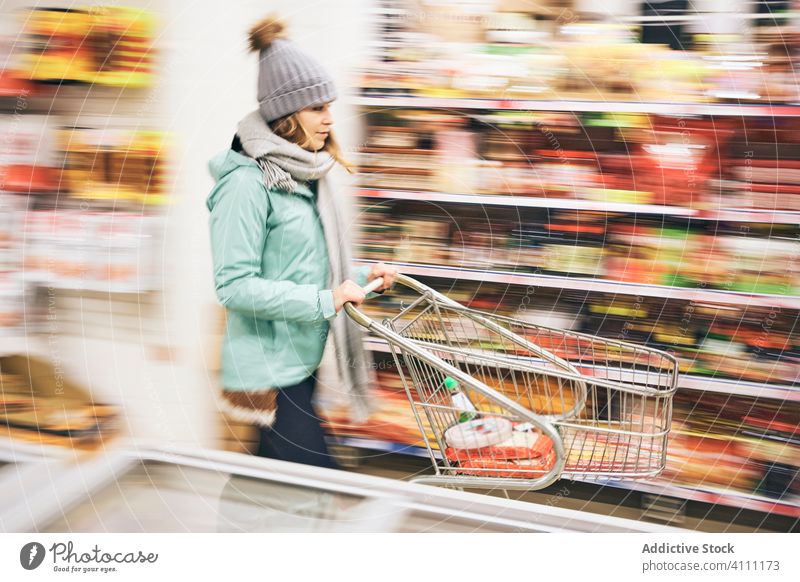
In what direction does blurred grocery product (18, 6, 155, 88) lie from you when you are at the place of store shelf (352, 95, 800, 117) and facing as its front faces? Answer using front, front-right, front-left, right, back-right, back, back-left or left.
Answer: right

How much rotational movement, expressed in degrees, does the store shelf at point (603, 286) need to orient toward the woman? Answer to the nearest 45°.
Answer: approximately 45° to its right

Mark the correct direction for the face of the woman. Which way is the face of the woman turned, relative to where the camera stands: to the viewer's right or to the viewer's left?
to the viewer's right

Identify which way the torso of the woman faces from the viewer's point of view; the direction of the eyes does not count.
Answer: to the viewer's right

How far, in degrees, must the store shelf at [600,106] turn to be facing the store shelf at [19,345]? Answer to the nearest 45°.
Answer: approximately 90° to its right

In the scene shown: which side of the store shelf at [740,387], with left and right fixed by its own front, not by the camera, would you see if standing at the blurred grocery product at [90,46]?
right

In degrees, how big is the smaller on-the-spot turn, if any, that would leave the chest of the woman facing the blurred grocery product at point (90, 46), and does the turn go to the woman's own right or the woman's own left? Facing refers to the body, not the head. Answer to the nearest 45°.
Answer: approximately 135° to the woman's own left

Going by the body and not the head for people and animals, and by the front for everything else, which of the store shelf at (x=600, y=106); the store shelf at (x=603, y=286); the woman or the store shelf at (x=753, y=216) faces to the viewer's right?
the woman

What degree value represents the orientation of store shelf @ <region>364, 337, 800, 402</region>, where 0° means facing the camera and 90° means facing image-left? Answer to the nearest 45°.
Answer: approximately 0°

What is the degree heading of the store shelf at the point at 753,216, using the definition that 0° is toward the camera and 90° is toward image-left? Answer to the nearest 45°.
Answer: approximately 0°
